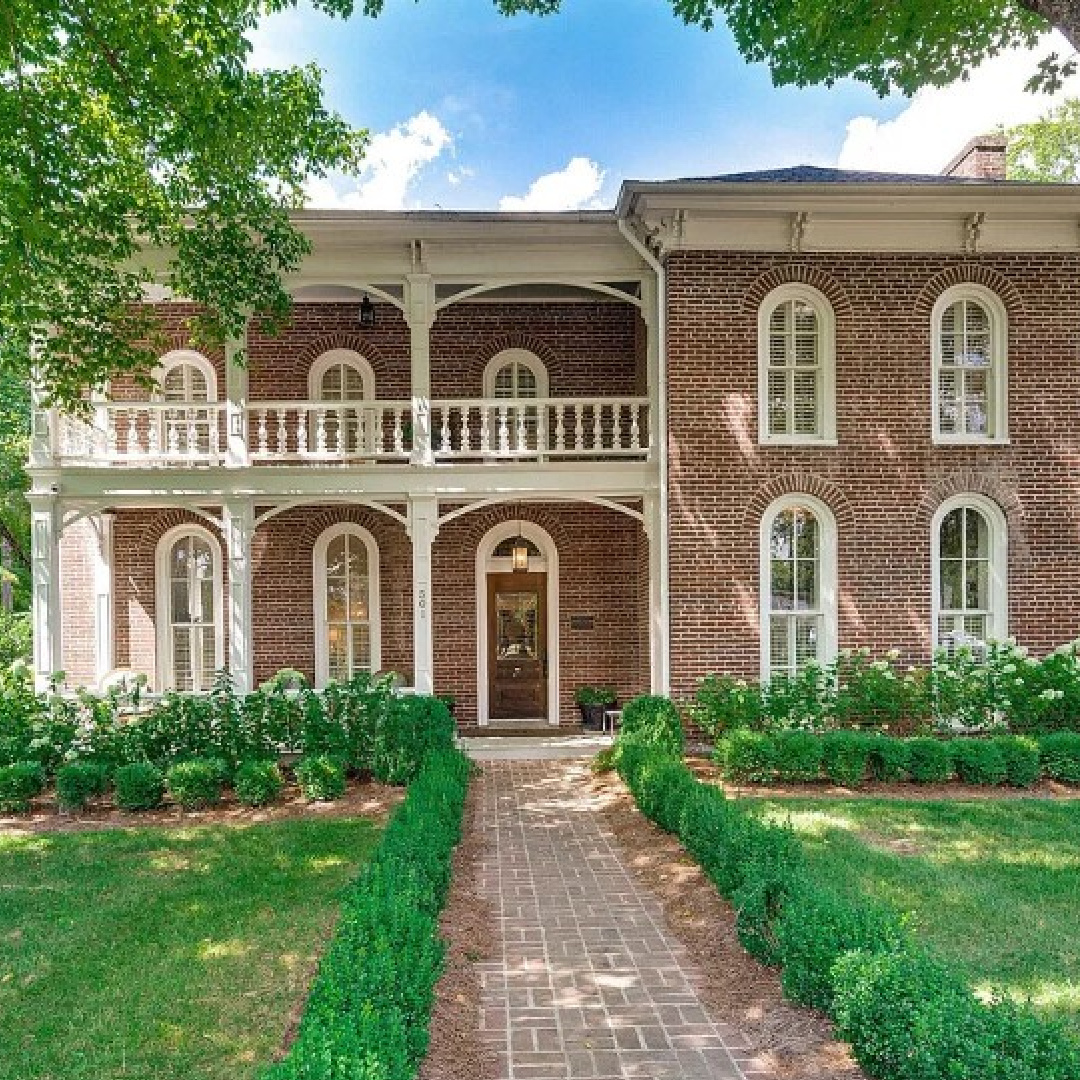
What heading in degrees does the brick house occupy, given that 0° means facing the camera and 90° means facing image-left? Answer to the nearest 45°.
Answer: approximately 0°

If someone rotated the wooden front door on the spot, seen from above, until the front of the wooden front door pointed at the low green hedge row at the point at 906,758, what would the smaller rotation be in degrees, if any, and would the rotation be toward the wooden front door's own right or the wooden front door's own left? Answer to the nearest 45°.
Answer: approximately 45° to the wooden front door's own left

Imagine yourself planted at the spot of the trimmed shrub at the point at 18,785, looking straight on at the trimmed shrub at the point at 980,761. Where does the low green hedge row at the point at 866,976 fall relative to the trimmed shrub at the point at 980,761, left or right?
right

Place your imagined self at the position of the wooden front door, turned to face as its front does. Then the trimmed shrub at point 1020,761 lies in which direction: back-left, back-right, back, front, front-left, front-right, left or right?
front-left

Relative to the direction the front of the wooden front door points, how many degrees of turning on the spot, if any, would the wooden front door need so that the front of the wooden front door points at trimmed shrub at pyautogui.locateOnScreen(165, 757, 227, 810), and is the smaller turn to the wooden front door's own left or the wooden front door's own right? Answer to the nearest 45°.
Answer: approximately 45° to the wooden front door's own right
